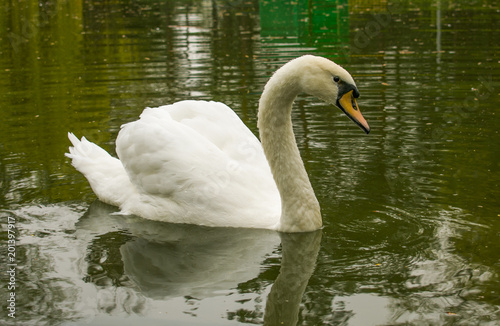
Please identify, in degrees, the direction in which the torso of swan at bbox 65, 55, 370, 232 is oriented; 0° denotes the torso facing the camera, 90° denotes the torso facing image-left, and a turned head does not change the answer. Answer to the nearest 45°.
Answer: approximately 270°
